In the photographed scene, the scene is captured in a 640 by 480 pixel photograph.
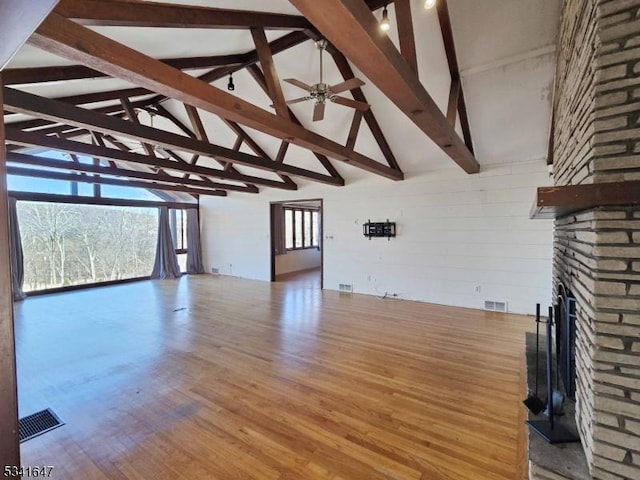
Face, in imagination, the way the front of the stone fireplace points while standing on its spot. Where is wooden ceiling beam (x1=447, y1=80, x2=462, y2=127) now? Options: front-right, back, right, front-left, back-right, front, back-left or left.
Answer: front-right

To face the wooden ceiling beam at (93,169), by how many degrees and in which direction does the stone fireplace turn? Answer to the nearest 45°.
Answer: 0° — it already faces it

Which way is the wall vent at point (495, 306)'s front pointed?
toward the camera

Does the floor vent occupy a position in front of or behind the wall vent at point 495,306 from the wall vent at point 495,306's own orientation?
in front

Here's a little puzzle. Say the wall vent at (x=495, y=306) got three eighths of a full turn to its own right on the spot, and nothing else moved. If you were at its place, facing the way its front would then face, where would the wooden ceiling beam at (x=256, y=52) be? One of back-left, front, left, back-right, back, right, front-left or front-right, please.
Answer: left

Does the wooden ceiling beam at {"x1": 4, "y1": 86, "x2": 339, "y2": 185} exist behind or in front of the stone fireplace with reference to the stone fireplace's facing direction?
in front

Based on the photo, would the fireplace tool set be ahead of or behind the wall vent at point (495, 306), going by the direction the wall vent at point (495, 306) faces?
ahead

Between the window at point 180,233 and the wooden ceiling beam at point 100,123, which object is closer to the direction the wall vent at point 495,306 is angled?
the wooden ceiling beam

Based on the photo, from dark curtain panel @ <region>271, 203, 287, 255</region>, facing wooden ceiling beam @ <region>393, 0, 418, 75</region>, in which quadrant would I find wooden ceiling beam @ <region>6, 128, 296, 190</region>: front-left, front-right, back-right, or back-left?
front-right

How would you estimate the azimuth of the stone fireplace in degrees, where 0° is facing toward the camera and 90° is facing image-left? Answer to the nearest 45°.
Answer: approximately 90°

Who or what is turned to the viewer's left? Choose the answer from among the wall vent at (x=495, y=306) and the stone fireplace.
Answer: the stone fireplace

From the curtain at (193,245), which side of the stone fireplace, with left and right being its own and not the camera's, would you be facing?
front

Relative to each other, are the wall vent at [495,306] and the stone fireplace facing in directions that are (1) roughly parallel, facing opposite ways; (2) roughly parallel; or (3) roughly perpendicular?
roughly perpendicular

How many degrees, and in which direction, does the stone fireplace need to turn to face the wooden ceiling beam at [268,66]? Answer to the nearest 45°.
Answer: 0° — it already faces it

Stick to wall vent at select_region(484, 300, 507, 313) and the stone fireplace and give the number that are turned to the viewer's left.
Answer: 1
